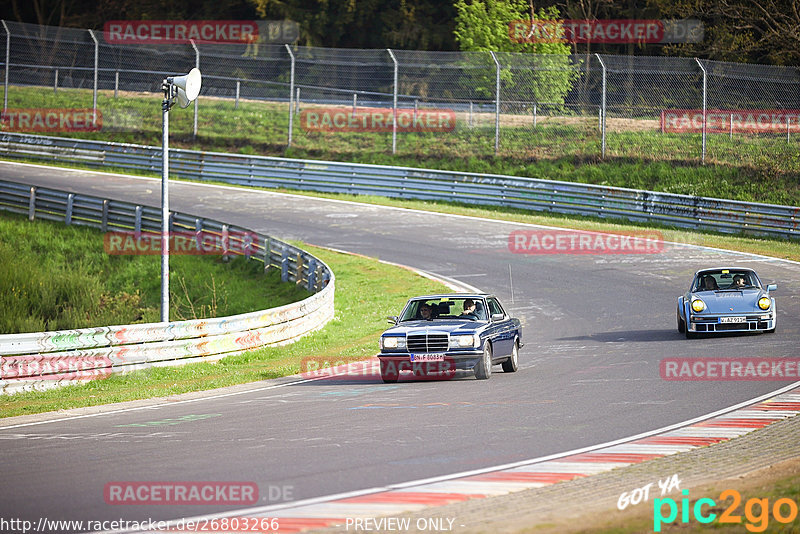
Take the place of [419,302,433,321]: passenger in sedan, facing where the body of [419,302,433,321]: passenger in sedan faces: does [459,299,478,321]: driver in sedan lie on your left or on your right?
on your left

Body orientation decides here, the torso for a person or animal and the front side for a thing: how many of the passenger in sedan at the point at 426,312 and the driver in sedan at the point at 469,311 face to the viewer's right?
0

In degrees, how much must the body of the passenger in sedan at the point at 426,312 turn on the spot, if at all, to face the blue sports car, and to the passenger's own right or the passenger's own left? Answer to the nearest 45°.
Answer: approximately 180°

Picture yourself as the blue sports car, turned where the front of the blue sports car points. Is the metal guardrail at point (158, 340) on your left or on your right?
on your right

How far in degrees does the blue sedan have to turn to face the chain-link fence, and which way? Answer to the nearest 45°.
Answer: approximately 135° to its right

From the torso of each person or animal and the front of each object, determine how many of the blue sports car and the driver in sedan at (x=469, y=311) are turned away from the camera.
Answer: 0

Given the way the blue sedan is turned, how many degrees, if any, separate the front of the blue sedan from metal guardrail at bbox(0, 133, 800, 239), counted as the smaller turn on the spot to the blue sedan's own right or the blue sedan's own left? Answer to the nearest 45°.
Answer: approximately 135° to the blue sedan's own right

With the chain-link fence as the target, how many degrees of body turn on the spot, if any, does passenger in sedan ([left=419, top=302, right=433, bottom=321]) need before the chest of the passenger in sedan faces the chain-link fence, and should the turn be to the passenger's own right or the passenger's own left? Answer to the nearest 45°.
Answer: approximately 135° to the passenger's own right

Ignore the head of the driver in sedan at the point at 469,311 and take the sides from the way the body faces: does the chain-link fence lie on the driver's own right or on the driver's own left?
on the driver's own right

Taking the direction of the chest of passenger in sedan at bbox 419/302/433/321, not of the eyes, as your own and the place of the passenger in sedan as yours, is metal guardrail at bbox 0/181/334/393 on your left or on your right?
on your right

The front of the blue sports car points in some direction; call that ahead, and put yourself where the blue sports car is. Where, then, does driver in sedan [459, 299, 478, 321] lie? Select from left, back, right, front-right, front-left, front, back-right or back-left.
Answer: front-right

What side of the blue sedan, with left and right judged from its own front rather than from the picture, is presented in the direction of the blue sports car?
back

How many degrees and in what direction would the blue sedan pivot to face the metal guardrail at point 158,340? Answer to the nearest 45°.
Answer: approximately 90° to its right
